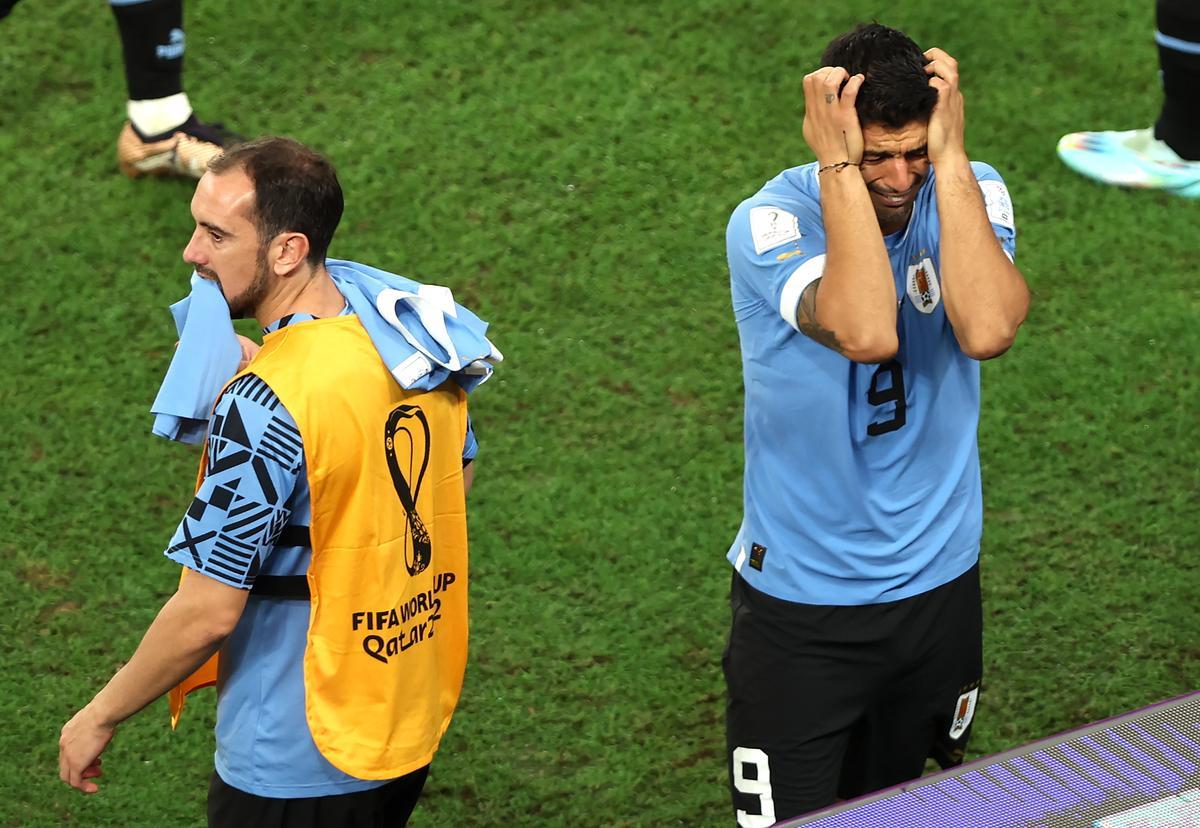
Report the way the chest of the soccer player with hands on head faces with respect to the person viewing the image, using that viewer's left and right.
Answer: facing the viewer and to the right of the viewer
